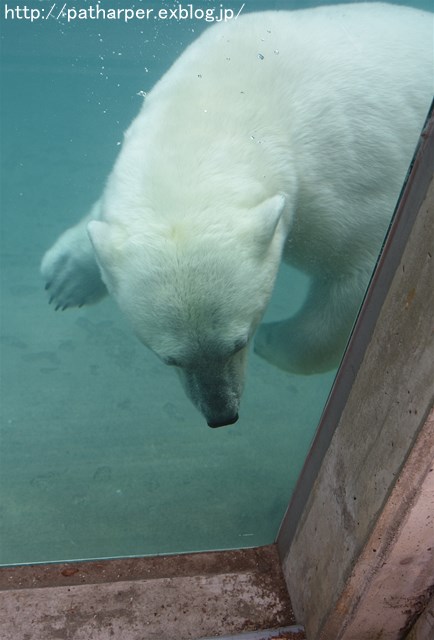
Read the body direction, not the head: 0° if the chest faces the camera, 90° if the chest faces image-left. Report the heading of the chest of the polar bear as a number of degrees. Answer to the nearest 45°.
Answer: approximately 45°
